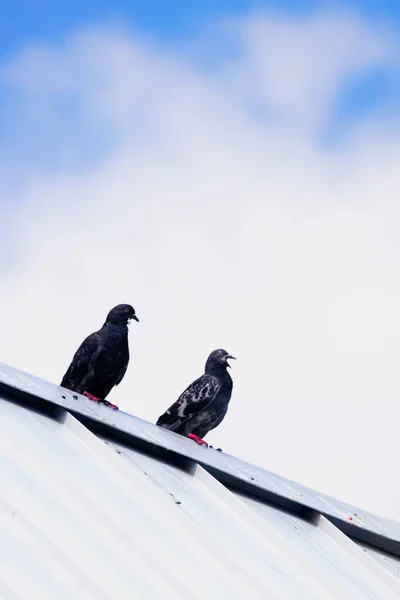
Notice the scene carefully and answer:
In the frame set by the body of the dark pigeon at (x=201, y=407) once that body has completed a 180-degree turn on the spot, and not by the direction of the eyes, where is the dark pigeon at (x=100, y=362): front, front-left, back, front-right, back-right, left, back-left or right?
front

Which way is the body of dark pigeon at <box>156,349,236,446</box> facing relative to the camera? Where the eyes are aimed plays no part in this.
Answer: to the viewer's right
